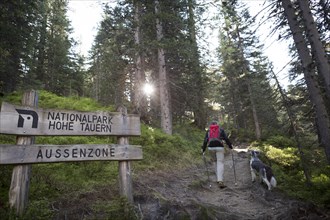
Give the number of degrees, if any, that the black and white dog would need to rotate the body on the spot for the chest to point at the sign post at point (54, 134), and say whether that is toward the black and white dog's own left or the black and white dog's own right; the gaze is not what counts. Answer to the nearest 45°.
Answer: approximately 90° to the black and white dog's own left

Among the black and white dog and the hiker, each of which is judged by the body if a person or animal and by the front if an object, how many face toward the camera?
0

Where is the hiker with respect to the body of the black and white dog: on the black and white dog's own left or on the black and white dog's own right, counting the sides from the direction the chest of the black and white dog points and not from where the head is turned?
on the black and white dog's own left

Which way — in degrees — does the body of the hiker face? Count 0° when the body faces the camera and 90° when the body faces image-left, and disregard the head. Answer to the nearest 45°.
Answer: approximately 180°

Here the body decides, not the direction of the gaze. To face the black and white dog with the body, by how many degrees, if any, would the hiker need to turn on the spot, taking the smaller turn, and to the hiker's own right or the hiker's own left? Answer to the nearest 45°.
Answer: approximately 90° to the hiker's own right

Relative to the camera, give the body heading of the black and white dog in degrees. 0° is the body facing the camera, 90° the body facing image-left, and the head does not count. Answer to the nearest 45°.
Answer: approximately 135°
